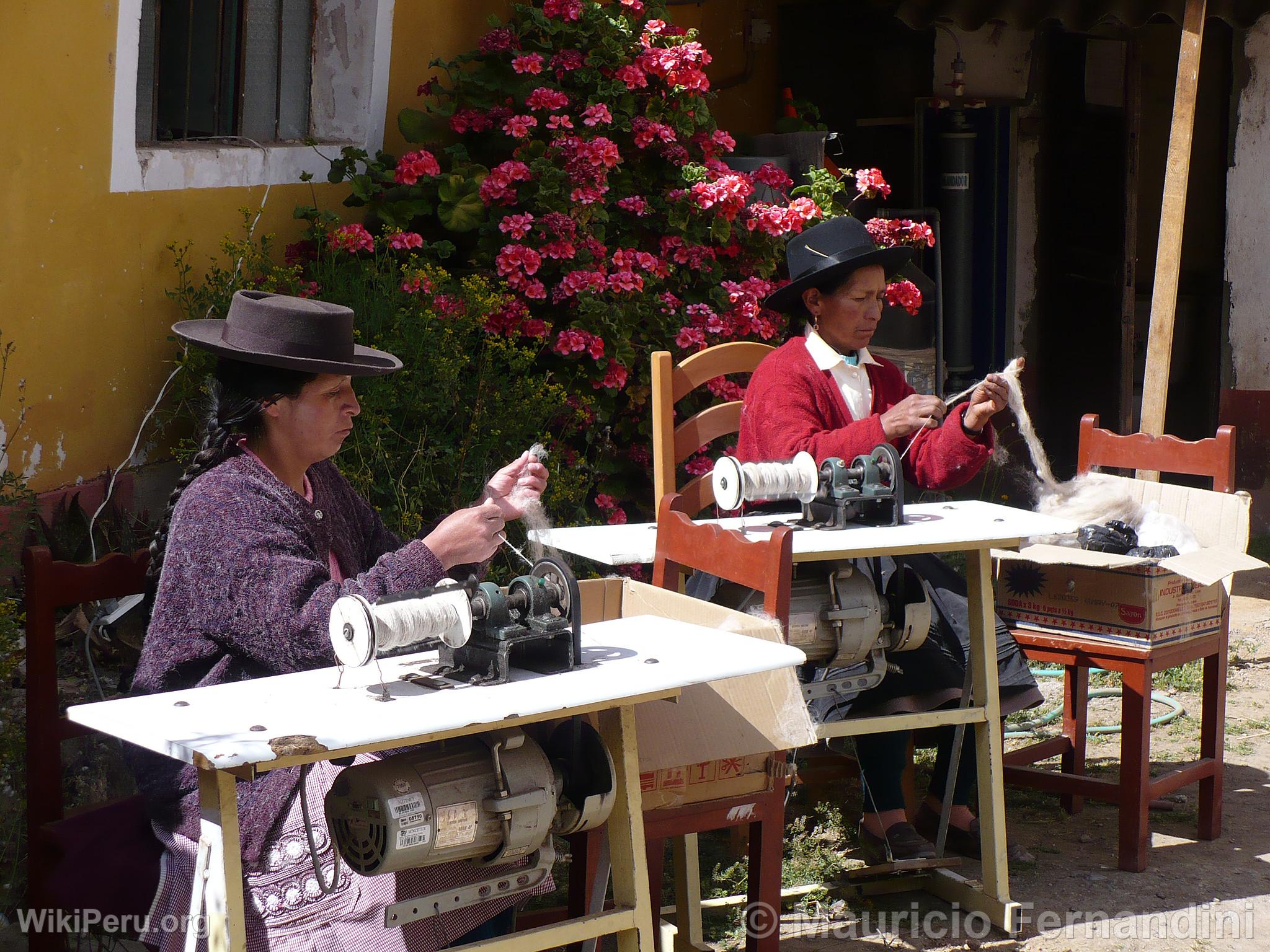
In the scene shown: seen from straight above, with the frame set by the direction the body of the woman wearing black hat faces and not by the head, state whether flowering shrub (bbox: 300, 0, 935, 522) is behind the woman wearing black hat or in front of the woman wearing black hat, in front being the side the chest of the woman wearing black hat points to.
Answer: behind

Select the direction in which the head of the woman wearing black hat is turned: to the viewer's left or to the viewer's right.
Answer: to the viewer's right

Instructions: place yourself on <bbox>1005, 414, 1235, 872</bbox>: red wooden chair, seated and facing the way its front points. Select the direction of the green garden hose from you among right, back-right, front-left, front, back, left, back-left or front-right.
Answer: back-right

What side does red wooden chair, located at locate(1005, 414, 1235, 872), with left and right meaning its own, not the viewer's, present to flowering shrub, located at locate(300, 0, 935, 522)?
right
